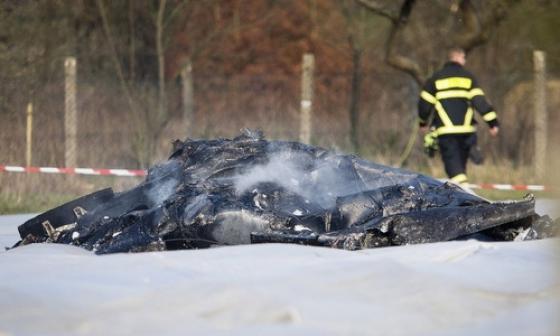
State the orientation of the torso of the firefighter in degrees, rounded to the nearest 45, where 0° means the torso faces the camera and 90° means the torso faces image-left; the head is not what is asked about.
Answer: approximately 180°

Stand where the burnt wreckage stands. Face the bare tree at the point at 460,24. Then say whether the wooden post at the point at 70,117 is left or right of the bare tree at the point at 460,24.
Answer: left

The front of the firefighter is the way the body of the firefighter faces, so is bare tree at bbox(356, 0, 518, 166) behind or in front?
in front

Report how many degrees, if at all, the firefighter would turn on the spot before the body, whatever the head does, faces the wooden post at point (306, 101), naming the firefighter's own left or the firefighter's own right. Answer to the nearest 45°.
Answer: approximately 45° to the firefighter's own left

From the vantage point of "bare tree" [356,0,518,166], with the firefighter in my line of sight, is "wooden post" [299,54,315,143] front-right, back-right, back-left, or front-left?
front-right

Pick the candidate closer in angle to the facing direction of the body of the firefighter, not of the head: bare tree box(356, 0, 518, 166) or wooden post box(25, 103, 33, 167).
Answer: the bare tree

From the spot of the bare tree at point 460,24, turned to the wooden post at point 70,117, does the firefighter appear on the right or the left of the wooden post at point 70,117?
left

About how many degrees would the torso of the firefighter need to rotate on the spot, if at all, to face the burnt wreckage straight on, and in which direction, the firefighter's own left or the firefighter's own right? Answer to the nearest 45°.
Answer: approximately 180°

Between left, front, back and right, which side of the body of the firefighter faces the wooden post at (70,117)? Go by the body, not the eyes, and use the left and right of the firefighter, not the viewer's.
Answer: left
